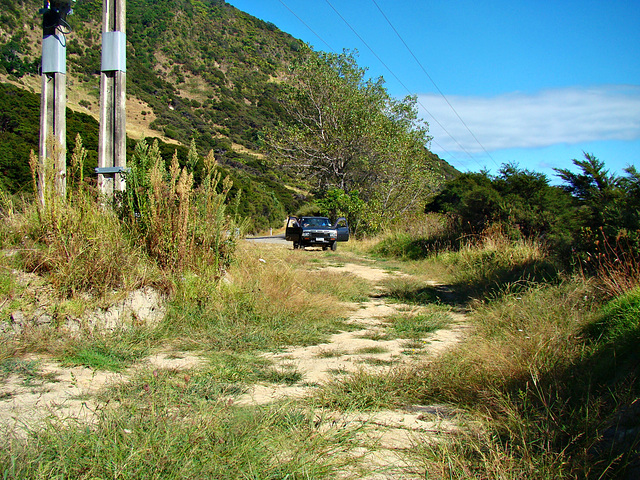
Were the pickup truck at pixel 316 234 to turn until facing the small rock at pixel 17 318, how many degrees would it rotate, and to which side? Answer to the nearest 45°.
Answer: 0° — it already faces it

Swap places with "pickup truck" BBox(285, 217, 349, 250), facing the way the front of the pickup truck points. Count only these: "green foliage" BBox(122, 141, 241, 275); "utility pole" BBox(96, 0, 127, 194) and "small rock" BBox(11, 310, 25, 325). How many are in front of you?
3

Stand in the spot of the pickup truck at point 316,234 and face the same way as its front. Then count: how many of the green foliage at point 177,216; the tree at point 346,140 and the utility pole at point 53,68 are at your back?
1

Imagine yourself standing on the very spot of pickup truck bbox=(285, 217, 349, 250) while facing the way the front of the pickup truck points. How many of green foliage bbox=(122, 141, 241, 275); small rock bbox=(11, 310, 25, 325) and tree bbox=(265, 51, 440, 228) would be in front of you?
2

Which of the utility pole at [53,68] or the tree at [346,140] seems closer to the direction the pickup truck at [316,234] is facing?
the utility pole

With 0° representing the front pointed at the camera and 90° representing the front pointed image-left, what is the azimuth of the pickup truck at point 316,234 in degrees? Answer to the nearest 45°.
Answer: approximately 0°

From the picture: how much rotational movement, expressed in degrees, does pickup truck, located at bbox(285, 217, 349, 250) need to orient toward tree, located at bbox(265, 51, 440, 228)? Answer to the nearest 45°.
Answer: approximately 180°

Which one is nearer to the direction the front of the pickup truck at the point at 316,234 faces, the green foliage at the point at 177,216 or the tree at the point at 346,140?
the green foliage

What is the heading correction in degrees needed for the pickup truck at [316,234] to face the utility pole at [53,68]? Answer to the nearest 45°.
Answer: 0° — it already faces it

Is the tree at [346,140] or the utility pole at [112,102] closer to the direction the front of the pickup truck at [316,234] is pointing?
the utility pole

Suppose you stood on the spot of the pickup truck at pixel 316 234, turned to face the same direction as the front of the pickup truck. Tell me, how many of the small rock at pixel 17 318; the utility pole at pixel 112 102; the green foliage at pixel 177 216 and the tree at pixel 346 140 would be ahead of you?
3
